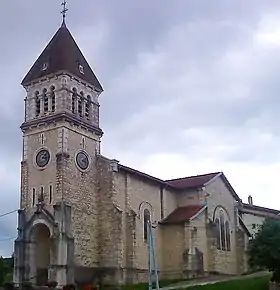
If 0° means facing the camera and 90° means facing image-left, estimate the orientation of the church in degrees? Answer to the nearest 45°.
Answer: approximately 45°

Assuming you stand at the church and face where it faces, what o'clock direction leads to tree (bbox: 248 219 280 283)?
The tree is roughly at 8 o'clock from the church.
